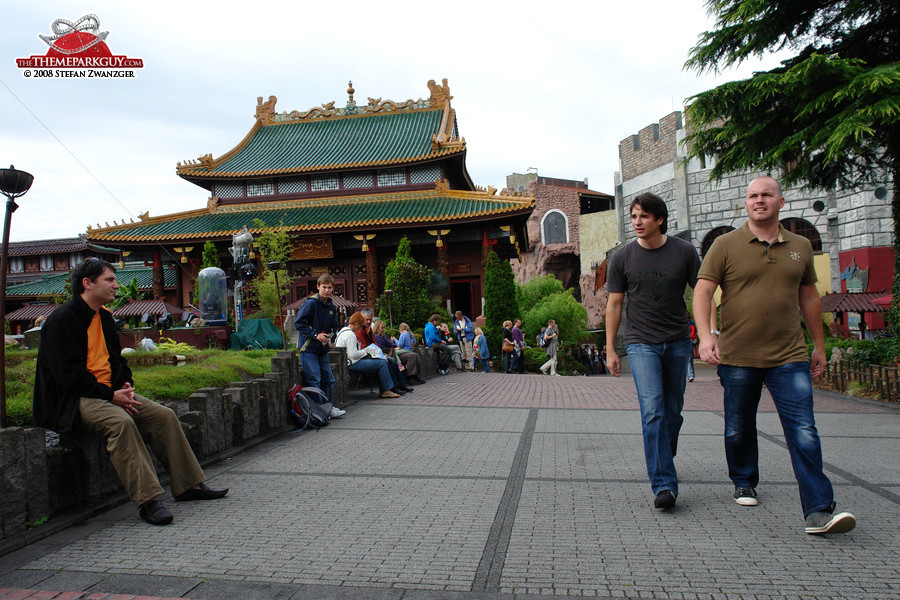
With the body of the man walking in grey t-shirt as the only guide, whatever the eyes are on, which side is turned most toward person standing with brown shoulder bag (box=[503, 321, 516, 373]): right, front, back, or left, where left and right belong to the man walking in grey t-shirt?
back

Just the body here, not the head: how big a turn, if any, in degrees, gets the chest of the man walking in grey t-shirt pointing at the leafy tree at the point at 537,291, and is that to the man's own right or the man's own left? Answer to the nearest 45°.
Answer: approximately 180°

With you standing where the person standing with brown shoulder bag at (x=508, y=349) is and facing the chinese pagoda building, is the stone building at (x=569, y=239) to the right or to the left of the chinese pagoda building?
right

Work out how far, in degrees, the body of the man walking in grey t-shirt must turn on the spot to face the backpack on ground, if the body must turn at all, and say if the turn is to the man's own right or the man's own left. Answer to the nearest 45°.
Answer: approximately 135° to the man's own right

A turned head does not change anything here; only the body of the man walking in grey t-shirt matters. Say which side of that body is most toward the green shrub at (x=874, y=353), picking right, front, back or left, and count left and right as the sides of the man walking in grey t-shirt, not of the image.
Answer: back

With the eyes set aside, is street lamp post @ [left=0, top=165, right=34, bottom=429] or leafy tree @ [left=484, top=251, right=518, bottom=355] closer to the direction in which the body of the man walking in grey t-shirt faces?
the street lamp post

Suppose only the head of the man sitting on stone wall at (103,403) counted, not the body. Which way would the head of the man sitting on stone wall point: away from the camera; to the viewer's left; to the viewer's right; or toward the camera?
to the viewer's right

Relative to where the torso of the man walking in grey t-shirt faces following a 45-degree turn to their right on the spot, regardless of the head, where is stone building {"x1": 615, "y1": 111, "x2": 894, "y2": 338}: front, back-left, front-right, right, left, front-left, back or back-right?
back-right

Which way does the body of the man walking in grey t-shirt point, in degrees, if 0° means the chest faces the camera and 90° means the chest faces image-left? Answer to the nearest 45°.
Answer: approximately 0°

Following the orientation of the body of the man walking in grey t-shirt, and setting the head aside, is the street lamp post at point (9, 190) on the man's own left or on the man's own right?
on the man's own right

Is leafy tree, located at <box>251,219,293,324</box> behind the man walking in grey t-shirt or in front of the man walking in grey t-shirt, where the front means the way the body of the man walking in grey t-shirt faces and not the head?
behind

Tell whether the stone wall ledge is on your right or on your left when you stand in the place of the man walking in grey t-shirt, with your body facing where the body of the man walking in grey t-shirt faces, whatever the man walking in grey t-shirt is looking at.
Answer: on your right

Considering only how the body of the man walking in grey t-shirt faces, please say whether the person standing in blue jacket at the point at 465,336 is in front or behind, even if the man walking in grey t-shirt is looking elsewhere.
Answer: behind

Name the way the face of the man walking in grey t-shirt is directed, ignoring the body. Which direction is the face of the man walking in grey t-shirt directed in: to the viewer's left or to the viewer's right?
to the viewer's left
